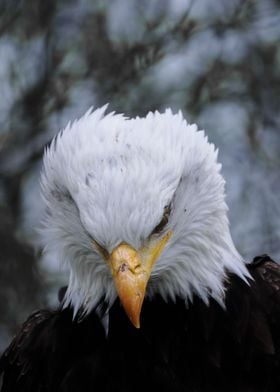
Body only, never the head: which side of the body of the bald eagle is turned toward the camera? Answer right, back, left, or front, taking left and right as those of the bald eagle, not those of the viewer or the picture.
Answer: front
